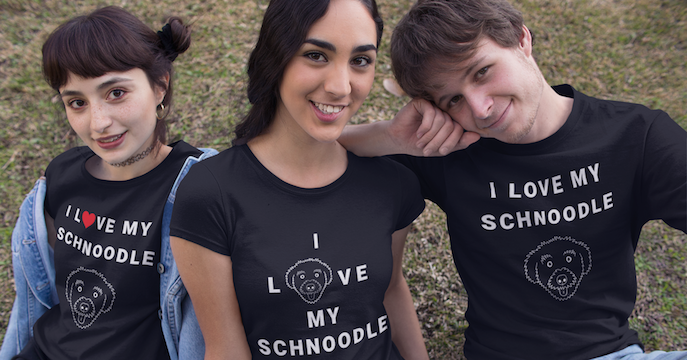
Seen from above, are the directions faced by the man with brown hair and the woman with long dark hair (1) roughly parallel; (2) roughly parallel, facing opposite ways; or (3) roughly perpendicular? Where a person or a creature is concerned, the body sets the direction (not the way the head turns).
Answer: roughly parallel

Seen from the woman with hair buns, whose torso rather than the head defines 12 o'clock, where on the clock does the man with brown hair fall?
The man with brown hair is roughly at 10 o'clock from the woman with hair buns.

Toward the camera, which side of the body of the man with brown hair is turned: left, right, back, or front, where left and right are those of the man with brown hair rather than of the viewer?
front

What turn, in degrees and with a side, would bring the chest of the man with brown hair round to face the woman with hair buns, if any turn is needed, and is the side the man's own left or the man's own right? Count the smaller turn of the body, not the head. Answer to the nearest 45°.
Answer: approximately 90° to the man's own right

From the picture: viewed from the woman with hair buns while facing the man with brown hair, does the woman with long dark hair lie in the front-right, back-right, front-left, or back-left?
front-right

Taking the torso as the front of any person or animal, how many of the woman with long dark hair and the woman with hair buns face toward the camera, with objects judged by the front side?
2

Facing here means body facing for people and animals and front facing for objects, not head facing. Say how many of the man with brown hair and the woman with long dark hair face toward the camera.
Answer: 2

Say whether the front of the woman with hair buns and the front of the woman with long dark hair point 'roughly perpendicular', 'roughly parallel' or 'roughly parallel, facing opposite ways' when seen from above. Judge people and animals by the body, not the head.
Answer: roughly parallel

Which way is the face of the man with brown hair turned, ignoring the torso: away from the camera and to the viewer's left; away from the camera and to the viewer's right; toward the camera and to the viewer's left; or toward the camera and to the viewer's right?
toward the camera and to the viewer's left

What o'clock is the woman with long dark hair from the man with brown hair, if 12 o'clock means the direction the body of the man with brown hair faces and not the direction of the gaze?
The woman with long dark hair is roughly at 2 o'clock from the man with brown hair.

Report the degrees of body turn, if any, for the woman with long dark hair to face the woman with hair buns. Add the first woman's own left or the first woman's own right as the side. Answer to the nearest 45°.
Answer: approximately 135° to the first woman's own right

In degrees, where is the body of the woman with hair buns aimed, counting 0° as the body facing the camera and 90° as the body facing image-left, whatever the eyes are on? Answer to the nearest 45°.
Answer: approximately 0°

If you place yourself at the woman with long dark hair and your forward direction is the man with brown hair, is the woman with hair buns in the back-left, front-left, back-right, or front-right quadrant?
back-left

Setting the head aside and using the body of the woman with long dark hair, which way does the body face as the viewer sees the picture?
toward the camera
